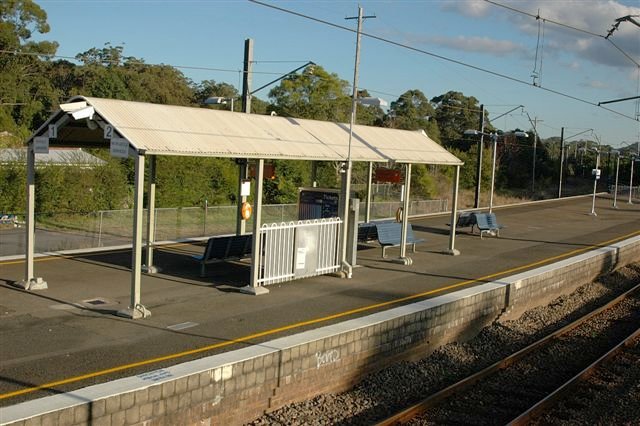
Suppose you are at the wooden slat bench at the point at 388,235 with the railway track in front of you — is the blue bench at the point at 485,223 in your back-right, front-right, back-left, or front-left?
back-left

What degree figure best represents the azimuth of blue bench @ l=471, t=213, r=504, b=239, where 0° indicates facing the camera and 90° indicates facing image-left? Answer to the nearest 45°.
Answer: approximately 315°

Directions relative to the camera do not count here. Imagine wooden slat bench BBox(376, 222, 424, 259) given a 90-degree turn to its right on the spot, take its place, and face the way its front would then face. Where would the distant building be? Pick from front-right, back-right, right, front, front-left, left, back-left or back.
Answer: right

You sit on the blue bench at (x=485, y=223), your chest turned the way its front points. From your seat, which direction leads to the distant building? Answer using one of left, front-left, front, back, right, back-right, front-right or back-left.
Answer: back-right

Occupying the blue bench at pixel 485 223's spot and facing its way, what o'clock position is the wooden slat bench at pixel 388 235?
The wooden slat bench is roughly at 2 o'clock from the blue bench.

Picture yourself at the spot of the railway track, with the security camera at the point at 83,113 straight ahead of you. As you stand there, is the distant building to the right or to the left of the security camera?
right

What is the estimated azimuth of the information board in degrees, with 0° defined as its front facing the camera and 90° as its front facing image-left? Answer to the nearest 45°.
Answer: approximately 315°
